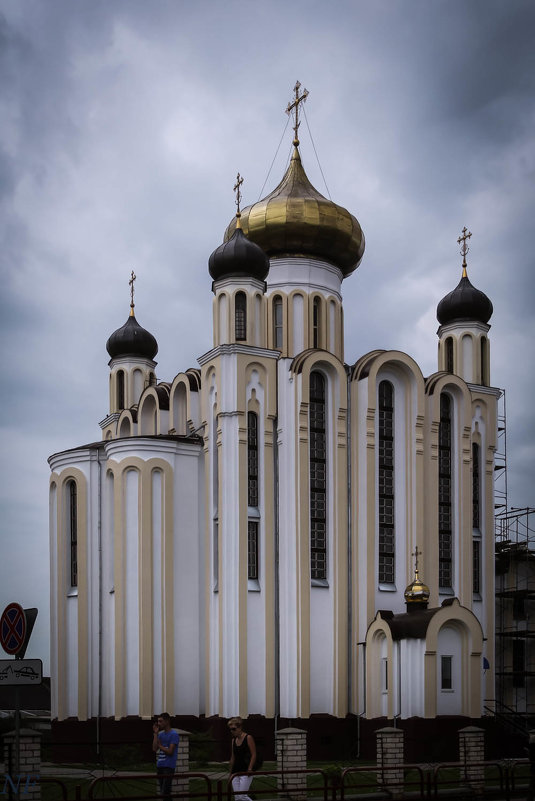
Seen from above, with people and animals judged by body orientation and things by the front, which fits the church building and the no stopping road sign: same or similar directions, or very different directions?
very different directions

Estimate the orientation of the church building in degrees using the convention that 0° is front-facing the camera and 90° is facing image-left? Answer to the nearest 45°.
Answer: approximately 225°

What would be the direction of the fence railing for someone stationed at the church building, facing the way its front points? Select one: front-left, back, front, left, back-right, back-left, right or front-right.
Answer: back-right

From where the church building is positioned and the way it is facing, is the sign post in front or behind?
behind

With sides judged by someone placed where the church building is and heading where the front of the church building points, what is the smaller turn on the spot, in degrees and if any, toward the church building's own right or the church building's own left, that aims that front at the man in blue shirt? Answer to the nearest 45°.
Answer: approximately 135° to the church building's own right

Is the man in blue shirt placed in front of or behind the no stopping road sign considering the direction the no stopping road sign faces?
behind

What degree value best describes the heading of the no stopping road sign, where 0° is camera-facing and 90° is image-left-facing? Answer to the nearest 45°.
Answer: approximately 45°
